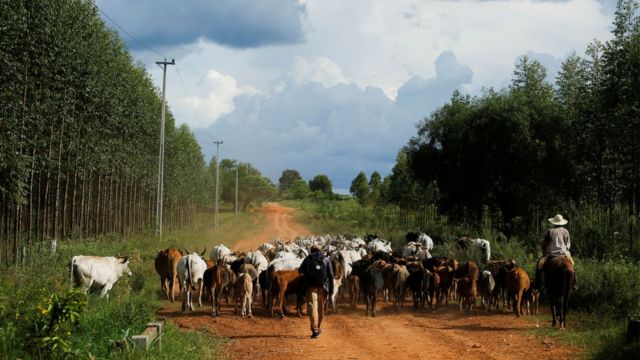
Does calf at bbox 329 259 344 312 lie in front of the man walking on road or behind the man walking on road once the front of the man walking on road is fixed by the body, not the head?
in front

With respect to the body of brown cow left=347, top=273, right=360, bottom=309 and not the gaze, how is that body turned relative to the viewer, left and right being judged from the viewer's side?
facing away from the viewer

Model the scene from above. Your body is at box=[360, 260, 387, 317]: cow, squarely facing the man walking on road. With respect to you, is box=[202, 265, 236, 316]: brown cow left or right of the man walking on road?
right

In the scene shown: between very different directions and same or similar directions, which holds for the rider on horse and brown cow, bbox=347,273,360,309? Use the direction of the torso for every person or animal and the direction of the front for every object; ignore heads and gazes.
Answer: same or similar directions

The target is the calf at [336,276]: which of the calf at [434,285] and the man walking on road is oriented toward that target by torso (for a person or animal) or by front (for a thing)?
the man walking on road

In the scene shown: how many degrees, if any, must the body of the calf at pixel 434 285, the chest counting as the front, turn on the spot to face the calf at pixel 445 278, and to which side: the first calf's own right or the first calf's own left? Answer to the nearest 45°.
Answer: approximately 45° to the first calf's own right

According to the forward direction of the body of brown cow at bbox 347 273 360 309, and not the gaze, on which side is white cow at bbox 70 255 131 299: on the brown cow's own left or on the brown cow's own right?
on the brown cow's own left

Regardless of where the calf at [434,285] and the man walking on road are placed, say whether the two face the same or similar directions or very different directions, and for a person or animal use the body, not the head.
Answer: same or similar directions

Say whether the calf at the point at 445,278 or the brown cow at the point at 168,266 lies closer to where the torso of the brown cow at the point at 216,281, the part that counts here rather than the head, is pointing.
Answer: the brown cow

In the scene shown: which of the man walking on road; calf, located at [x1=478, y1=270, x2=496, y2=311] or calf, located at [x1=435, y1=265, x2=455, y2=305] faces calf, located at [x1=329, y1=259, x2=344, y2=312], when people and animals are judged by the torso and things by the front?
the man walking on road

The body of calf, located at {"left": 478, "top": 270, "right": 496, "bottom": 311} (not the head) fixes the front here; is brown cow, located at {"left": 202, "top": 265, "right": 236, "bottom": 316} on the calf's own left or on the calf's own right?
on the calf's own left

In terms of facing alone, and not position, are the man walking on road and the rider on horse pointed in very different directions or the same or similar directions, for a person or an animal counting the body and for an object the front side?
same or similar directions

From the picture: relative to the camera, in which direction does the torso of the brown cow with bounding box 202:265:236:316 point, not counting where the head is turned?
away from the camera

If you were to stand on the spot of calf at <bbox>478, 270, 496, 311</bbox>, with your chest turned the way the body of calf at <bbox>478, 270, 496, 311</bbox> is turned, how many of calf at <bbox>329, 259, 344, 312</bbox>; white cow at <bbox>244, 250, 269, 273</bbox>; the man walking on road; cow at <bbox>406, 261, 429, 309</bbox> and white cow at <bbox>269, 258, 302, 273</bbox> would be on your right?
0

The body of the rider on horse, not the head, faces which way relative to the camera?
away from the camera

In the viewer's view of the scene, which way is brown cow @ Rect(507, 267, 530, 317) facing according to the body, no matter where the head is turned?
away from the camera

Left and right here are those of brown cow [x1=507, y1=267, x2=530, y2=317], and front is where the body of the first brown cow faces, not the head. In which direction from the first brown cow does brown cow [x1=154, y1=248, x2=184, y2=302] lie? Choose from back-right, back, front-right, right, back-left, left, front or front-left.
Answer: left

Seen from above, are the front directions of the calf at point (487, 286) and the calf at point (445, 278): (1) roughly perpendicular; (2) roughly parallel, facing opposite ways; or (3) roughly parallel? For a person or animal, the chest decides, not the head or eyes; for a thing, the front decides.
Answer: roughly parallel

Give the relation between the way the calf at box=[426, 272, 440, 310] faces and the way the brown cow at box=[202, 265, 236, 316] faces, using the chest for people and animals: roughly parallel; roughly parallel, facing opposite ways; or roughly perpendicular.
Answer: roughly parallel

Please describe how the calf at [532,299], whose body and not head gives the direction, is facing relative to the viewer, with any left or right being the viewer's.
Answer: facing away from the viewer
